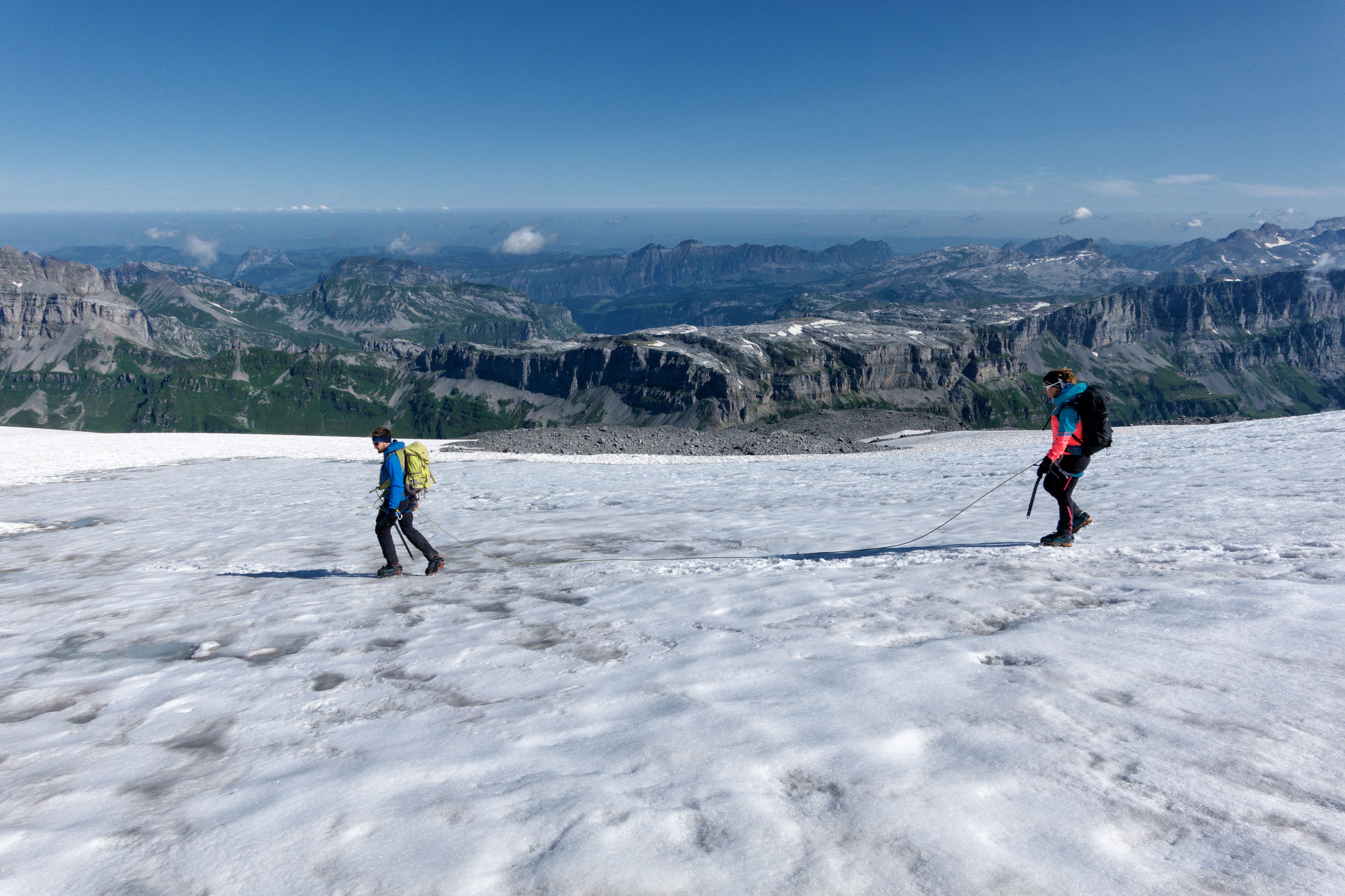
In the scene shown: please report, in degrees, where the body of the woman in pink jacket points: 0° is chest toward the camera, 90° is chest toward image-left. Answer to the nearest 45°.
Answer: approximately 90°

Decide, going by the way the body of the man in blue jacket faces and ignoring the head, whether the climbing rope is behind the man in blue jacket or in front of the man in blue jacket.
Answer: behind

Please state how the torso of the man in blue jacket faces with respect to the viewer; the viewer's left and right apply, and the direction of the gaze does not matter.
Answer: facing to the left of the viewer

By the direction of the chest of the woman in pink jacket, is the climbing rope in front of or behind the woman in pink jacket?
in front

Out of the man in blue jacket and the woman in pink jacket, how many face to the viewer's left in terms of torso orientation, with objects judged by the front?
2

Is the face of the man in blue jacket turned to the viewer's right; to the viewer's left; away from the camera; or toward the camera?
to the viewer's left

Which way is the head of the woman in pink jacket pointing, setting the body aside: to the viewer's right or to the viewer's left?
to the viewer's left

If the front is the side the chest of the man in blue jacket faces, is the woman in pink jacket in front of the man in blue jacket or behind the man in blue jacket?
behind
